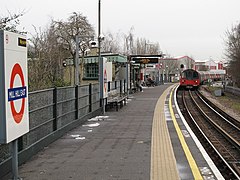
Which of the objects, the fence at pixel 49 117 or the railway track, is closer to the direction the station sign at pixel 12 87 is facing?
the railway track

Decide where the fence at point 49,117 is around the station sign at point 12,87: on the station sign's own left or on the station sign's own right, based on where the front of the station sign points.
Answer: on the station sign's own left
